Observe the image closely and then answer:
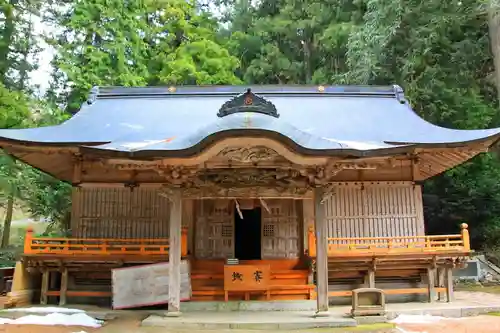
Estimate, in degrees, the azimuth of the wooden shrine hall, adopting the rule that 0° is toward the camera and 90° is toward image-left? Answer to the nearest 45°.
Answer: approximately 0°

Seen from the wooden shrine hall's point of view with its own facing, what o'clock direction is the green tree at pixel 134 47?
The green tree is roughly at 5 o'clock from the wooden shrine hall.

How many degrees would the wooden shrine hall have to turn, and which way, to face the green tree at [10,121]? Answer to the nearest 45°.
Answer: approximately 90° to its right

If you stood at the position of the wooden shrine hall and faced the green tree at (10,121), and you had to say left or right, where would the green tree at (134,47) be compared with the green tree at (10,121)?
right

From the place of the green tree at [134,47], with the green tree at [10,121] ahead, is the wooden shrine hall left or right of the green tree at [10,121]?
left
